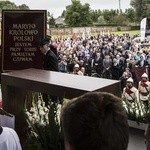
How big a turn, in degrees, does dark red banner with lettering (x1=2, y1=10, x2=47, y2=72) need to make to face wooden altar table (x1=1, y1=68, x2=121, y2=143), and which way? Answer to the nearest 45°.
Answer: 0° — it already faces it

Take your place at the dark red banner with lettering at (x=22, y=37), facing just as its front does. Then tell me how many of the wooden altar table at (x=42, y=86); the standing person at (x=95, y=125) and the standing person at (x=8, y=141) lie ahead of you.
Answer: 3

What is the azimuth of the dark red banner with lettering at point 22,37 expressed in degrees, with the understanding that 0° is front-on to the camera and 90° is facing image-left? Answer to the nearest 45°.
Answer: approximately 0°

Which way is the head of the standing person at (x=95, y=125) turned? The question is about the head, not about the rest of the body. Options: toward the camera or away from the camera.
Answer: away from the camera

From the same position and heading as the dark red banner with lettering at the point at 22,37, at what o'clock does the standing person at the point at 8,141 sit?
The standing person is roughly at 12 o'clock from the dark red banner with lettering.

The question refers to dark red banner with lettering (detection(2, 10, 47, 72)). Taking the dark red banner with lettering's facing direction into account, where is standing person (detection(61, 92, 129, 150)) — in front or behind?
in front
